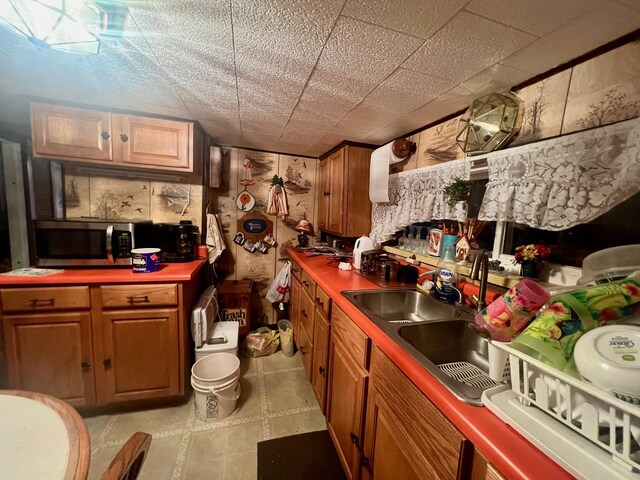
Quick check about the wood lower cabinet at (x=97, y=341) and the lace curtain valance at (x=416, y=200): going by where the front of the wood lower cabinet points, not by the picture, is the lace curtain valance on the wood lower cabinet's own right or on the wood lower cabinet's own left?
on the wood lower cabinet's own left

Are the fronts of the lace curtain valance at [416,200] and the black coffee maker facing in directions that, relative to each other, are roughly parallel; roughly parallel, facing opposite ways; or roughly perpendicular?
roughly perpendicular

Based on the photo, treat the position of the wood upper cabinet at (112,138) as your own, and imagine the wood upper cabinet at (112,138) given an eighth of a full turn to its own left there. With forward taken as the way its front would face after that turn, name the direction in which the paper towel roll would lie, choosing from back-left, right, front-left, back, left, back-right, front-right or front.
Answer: front

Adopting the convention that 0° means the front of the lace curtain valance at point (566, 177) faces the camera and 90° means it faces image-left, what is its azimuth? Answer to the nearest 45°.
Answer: approximately 45°

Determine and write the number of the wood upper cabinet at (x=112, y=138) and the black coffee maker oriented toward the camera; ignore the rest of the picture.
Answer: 2

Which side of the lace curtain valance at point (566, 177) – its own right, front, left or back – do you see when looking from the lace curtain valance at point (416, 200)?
right

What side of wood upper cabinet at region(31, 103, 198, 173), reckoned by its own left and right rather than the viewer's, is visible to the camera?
front

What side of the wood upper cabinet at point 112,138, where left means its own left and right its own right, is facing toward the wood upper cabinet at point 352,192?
left

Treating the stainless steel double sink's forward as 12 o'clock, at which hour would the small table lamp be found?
The small table lamp is roughly at 3 o'clock from the stainless steel double sink.

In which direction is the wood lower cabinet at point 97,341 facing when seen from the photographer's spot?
facing the viewer
